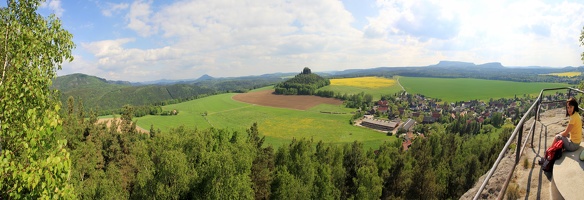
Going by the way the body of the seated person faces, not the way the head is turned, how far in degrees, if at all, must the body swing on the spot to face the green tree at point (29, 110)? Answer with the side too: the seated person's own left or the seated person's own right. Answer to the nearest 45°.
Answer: approximately 45° to the seated person's own left

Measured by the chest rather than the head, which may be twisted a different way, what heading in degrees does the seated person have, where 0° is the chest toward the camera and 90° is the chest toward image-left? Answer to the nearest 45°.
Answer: approximately 90°
